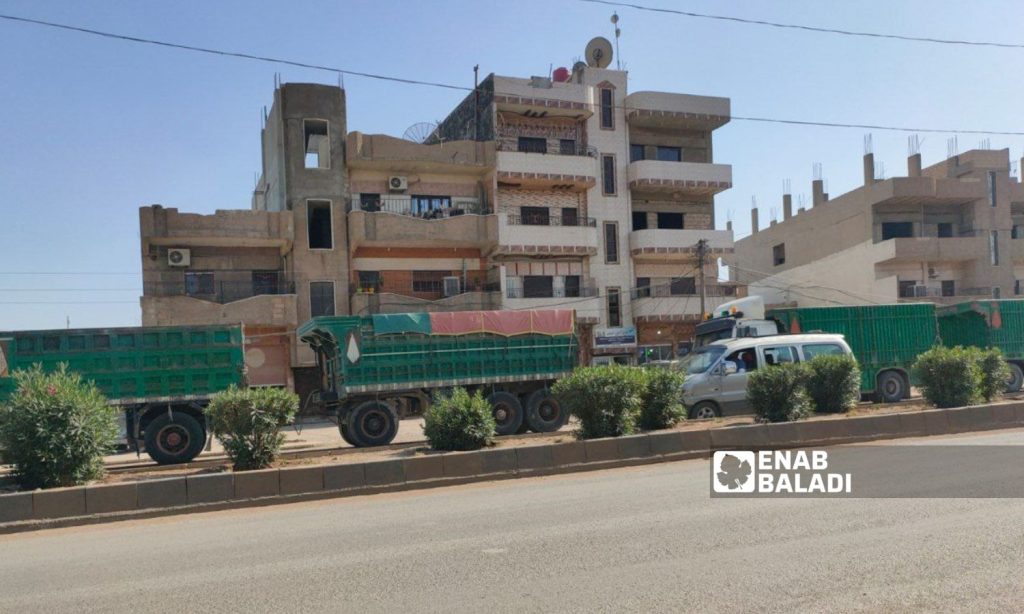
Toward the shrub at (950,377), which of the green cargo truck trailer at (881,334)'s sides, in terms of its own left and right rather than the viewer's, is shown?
left

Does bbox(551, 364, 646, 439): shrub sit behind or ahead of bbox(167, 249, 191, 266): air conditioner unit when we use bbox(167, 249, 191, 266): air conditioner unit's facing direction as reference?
ahead

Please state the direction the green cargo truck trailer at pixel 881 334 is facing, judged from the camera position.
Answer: facing to the left of the viewer

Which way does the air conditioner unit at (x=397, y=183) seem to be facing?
toward the camera

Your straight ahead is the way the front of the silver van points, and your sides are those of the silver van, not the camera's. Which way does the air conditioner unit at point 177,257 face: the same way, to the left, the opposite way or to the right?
to the left

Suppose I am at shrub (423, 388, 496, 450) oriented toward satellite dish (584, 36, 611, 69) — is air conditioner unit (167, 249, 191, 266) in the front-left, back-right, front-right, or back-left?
front-left

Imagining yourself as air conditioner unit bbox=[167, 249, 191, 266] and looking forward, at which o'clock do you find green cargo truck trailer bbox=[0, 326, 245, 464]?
The green cargo truck trailer is roughly at 12 o'clock from the air conditioner unit.

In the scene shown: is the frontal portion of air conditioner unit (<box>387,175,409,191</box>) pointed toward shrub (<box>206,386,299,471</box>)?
yes

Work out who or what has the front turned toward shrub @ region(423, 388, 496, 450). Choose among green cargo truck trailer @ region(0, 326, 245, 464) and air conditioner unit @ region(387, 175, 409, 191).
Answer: the air conditioner unit

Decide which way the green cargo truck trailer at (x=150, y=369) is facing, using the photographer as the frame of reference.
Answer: facing to the left of the viewer

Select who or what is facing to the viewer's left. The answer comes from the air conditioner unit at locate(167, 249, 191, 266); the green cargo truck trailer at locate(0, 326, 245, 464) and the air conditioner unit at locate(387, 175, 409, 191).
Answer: the green cargo truck trailer

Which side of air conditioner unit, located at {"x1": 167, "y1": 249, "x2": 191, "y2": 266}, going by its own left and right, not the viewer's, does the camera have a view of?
front

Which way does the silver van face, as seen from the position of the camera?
facing the viewer and to the left of the viewer

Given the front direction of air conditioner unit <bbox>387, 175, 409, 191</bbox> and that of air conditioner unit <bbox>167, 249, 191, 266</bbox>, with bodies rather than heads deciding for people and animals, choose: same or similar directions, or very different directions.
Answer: same or similar directions

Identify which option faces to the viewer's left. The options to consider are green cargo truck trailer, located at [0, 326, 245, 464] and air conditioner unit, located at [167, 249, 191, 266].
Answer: the green cargo truck trailer

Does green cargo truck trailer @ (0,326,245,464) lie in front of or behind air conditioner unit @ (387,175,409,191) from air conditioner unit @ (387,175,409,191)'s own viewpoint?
in front

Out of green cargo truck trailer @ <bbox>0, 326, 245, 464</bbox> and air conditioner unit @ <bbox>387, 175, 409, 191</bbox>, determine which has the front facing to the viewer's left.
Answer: the green cargo truck trailer
